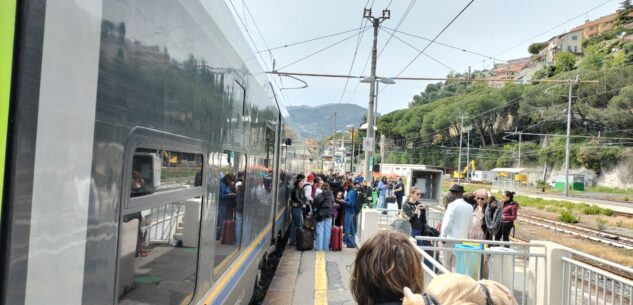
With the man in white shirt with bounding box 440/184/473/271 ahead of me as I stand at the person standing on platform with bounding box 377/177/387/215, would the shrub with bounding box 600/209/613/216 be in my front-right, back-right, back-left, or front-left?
back-left

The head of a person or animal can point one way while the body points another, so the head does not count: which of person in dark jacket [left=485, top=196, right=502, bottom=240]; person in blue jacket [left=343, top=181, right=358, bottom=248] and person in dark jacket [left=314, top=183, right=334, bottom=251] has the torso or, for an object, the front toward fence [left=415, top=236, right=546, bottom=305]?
person in dark jacket [left=485, top=196, right=502, bottom=240]

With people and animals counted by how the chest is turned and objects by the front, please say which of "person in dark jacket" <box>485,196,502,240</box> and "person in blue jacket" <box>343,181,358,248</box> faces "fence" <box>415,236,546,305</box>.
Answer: "person in dark jacket" <box>485,196,502,240</box>

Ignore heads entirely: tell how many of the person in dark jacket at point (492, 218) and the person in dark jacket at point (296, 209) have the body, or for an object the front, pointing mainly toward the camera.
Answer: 1

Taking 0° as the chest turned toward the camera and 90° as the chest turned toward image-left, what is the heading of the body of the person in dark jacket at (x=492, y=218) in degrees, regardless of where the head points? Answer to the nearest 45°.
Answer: approximately 180°

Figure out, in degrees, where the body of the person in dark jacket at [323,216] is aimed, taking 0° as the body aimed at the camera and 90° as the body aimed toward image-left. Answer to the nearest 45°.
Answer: approximately 180°
